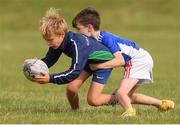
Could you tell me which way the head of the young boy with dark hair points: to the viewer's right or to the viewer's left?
to the viewer's left

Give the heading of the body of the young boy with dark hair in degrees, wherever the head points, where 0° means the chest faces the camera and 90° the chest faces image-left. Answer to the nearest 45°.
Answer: approximately 90°

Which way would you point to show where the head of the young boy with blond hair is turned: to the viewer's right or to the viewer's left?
to the viewer's left

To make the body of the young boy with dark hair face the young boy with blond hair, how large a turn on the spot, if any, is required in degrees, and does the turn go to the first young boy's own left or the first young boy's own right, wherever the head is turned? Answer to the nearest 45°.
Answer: approximately 45° to the first young boy's own left
